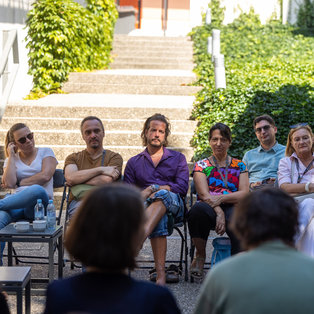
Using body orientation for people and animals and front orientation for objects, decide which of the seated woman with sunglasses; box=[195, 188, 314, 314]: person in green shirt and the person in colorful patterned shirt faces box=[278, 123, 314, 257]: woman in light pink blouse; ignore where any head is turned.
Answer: the person in green shirt

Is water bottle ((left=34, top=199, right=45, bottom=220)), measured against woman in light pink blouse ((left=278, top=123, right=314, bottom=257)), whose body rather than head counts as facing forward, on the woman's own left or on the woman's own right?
on the woman's own right

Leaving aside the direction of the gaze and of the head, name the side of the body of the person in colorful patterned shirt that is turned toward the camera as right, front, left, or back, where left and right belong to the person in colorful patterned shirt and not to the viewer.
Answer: front

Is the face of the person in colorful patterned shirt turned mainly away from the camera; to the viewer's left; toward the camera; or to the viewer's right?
toward the camera

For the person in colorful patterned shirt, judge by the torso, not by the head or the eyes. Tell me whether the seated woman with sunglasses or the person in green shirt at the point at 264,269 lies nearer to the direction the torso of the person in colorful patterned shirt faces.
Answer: the person in green shirt

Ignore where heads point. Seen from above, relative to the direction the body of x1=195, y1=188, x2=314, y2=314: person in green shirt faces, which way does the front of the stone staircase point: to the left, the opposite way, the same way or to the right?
the opposite way

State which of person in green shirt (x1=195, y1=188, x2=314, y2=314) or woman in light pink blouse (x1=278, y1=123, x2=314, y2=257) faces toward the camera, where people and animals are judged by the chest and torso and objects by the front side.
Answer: the woman in light pink blouse

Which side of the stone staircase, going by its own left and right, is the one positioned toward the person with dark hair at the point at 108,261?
front

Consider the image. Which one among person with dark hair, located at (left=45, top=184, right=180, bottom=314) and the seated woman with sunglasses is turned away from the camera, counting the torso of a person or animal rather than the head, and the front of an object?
the person with dark hair

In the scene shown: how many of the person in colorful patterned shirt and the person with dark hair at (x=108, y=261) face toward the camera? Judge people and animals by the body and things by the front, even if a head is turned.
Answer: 1

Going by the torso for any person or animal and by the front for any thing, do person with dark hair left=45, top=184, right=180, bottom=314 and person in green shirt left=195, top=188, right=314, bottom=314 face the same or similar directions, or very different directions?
same or similar directions

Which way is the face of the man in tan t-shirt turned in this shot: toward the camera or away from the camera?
toward the camera

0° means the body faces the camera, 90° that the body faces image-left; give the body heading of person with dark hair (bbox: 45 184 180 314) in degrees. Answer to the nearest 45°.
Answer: approximately 180°

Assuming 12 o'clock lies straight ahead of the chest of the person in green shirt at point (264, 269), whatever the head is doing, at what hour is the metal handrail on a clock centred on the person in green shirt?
The metal handrail is roughly at 11 o'clock from the person in green shirt.

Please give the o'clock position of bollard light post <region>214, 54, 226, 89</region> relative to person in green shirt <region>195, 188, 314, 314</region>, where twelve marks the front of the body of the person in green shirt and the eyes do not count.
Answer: The bollard light post is roughly at 12 o'clock from the person in green shirt.

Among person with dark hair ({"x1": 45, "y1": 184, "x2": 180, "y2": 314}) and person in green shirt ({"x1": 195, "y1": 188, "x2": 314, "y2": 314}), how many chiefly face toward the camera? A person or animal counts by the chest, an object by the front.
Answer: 0

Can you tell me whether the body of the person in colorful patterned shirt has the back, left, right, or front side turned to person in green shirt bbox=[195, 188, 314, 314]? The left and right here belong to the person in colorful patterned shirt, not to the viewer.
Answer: front

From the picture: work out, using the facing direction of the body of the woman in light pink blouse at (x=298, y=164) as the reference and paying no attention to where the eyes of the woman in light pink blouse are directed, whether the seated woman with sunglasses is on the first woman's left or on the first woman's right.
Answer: on the first woman's right

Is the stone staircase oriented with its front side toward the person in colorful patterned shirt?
yes

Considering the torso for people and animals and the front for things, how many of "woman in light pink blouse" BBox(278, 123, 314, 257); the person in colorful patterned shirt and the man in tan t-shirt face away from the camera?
0
